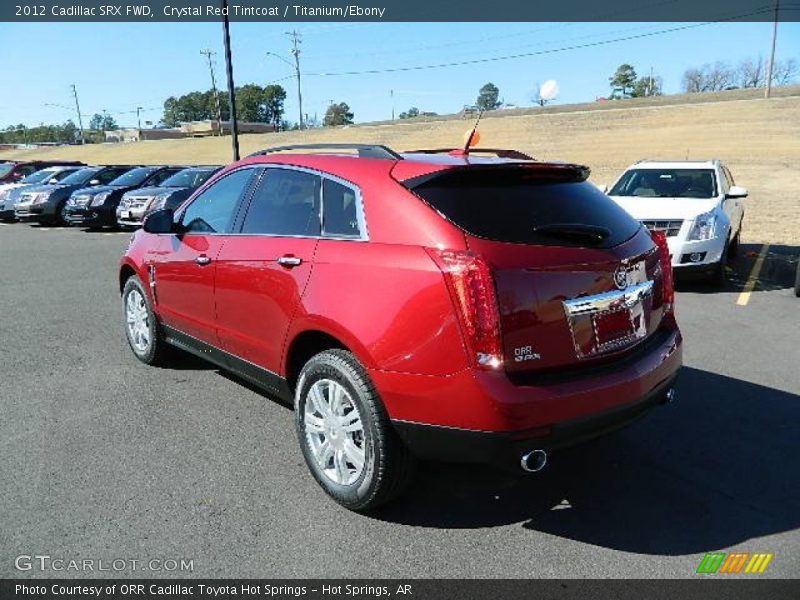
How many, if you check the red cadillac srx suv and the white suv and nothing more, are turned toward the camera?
1

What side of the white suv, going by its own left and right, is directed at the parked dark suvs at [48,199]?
right

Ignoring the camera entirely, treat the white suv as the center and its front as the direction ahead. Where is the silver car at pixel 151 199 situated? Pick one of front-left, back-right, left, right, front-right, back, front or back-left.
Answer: right

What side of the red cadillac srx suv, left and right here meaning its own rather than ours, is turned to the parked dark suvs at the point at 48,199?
front

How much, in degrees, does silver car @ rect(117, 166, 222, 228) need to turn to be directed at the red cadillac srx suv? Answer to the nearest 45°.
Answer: approximately 45° to its left

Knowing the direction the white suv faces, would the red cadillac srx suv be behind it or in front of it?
in front

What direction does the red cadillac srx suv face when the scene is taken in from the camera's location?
facing away from the viewer and to the left of the viewer

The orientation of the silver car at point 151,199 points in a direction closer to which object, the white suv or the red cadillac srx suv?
the red cadillac srx suv

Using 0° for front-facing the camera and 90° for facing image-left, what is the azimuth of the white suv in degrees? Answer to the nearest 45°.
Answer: approximately 0°

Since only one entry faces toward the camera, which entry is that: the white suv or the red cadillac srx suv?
the white suv

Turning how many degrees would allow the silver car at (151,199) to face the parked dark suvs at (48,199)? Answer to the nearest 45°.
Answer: approximately 90° to its right

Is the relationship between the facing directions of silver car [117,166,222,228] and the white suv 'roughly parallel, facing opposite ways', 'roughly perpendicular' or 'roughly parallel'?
roughly parallel

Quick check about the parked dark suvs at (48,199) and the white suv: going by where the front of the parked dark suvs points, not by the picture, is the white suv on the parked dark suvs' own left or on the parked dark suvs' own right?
on the parked dark suvs' own left

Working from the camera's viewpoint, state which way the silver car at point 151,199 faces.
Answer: facing the viewer and to the left of the viewer

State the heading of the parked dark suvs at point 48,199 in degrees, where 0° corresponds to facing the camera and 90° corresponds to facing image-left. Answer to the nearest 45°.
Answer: approximately 45°

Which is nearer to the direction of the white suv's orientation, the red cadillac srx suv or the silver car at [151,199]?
the red cadillac srx suv
